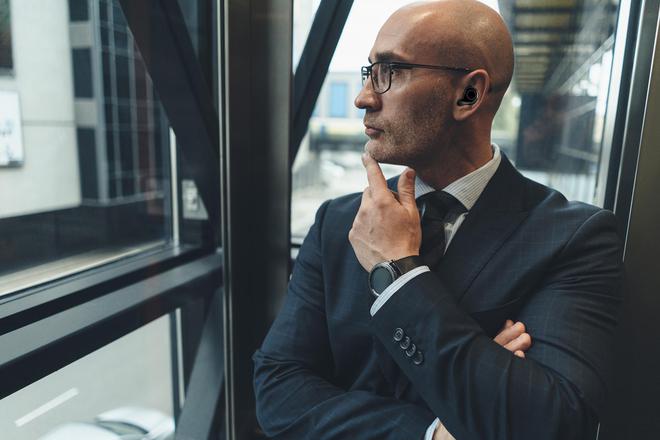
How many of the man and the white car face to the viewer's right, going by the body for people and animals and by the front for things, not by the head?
0

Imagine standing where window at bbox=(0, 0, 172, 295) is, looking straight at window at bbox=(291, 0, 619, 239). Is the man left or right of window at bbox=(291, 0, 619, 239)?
right

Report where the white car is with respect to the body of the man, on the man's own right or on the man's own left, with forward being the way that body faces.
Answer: on the man's own right

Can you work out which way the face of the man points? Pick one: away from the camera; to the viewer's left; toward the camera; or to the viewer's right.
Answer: to the viewer's left

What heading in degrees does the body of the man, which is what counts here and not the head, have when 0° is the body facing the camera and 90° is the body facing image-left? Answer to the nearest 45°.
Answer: approximately 45°

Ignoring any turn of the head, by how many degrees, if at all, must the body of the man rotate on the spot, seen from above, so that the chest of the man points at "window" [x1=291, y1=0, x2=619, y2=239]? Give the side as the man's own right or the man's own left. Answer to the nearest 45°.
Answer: approximately 135° to the man's own right

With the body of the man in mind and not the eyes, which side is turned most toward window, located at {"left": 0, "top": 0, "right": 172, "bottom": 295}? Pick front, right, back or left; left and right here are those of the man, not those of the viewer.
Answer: right

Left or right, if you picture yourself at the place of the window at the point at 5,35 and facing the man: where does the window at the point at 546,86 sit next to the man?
left
